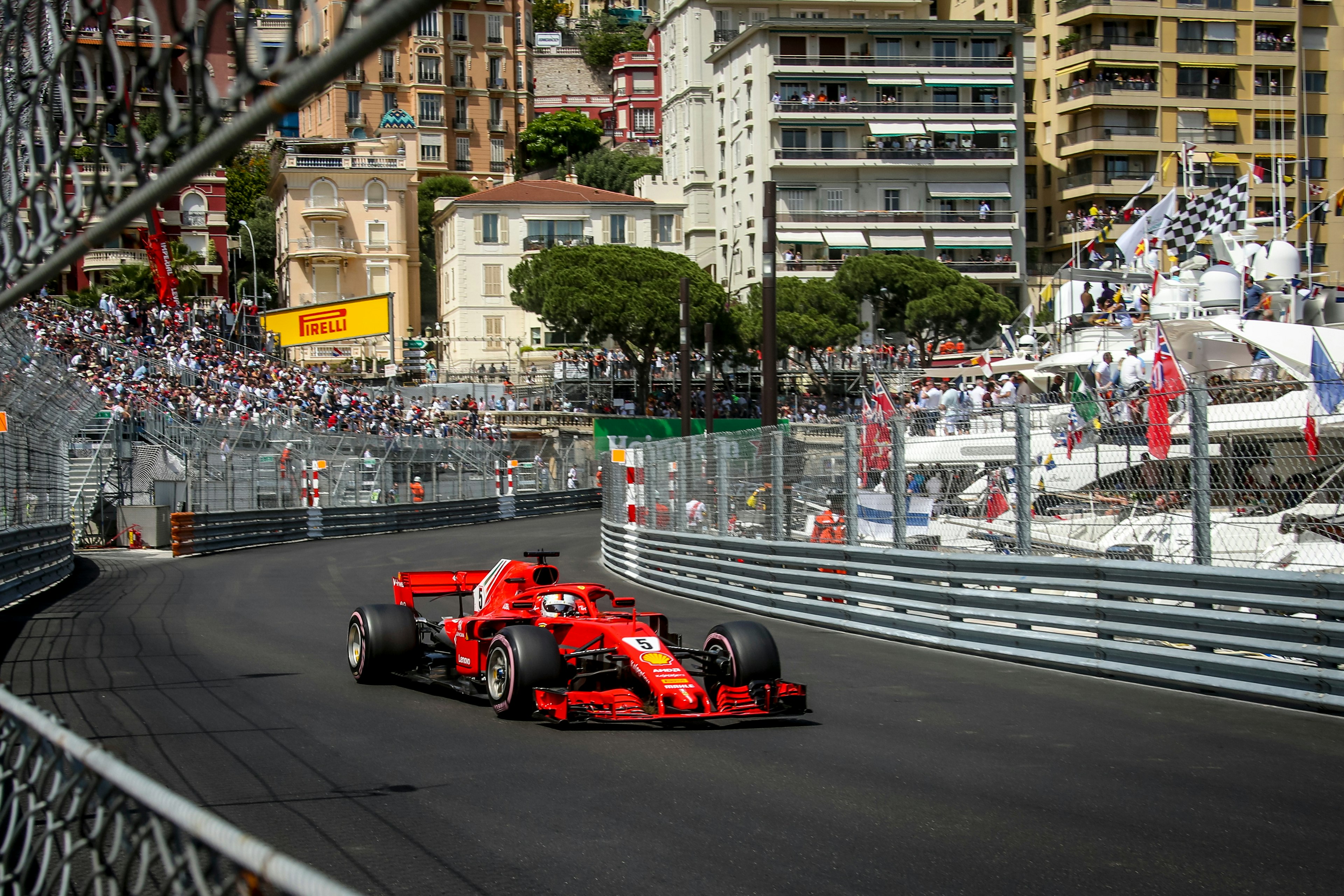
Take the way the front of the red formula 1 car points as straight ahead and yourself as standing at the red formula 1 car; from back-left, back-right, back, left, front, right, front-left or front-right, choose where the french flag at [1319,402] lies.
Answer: front-left

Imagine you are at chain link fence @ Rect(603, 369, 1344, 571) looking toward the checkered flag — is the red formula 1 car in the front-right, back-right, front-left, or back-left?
back-left

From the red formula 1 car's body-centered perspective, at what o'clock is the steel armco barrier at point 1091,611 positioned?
The steel armco barrier is roughly at 10 o'clock from the red formula 1 car.

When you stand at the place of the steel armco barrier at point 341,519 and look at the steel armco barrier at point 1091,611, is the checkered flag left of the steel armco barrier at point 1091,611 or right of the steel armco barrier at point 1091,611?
left

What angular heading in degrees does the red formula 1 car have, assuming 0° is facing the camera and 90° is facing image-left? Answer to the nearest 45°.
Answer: approximately 315°

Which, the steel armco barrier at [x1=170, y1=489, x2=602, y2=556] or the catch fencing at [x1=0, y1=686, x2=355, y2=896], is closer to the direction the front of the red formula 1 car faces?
the catch fencing

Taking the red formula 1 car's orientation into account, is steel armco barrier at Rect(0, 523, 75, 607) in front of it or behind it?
behind

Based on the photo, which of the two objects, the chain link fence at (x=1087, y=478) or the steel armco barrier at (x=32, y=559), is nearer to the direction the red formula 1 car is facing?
the chain link fence

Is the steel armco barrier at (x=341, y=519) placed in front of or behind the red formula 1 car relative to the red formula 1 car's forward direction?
behind

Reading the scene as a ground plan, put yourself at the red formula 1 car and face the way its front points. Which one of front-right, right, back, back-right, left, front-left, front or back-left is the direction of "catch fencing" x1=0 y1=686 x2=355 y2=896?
front-right

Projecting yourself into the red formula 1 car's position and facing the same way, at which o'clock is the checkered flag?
The checkered flag is roughly at 9 o'clock from the red formula 1 car.
